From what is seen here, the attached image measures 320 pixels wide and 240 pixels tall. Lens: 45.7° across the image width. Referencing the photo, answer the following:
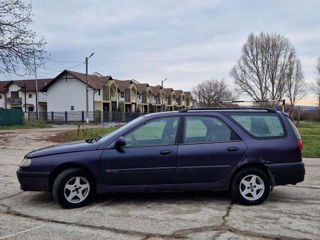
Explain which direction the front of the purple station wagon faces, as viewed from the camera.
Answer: facing to the left of the viewer

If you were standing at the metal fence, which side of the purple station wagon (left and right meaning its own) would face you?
right
